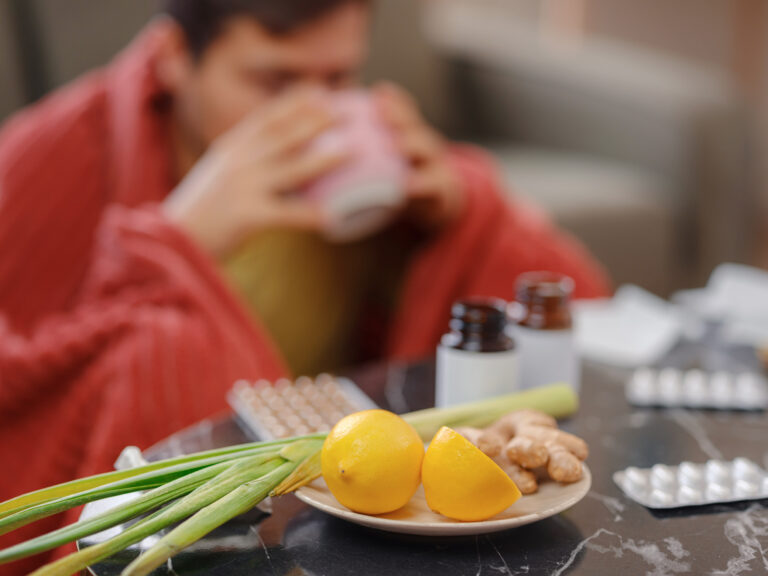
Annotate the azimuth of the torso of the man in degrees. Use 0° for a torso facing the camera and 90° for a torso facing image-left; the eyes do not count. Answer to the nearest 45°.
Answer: approximately 315°

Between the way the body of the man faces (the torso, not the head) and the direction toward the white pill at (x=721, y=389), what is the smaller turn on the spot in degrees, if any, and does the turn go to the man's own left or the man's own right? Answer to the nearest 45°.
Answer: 0° — they already face it

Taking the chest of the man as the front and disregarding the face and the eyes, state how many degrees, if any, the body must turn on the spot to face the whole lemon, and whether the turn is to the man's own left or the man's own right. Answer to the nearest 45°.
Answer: approximately 45° to the man's own right

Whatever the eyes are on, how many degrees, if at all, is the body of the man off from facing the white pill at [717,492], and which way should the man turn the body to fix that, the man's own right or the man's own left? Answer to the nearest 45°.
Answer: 0° — they already face it

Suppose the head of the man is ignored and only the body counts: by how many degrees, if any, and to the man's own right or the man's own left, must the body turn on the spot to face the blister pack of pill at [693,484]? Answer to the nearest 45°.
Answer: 0° — they already face it

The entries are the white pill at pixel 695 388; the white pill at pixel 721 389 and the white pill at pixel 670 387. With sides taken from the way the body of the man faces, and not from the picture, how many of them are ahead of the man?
3

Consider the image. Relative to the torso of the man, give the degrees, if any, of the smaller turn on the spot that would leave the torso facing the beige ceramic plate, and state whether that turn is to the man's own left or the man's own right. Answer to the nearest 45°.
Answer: approximately 45° to the man's own right

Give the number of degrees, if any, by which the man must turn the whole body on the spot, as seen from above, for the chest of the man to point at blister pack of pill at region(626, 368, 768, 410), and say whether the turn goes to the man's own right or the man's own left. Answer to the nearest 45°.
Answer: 0° — they already face it
